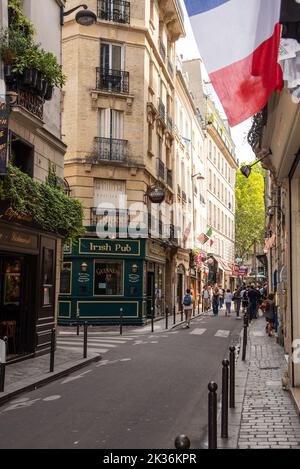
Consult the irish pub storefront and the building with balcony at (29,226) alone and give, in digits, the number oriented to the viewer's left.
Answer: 0

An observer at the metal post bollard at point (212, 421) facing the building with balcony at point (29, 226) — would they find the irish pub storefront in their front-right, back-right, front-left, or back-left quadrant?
front-right

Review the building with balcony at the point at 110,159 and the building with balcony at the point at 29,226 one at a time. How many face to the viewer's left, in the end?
0

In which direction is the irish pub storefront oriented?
toward the camera

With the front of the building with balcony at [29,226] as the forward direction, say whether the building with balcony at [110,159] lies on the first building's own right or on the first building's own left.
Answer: on the first building's own left

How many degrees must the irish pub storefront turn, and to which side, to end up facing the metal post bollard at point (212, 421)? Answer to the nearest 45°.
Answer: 0° — it already faces it

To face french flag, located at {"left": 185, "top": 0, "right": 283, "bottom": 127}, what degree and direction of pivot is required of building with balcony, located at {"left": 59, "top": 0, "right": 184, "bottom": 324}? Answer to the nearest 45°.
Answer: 0° — it already faces it

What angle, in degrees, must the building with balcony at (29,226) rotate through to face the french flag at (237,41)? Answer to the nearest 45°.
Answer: approximately 45° to its right

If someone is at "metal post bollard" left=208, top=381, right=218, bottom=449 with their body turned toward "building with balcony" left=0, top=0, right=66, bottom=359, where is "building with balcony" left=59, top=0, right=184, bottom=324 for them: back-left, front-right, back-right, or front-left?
front-right

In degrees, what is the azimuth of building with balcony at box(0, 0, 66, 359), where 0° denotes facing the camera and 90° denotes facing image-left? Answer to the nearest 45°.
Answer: approximately 315°

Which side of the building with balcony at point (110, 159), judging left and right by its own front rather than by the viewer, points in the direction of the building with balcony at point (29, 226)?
front

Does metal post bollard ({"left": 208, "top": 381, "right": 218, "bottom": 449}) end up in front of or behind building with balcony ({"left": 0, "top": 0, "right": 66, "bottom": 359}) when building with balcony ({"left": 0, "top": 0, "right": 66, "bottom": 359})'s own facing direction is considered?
in front

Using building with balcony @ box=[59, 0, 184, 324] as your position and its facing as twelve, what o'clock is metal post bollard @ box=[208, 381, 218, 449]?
The metal post bollard is roughly at 12 o'clock from the building with balcony.

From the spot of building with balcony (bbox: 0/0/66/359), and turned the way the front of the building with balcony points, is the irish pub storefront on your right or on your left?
on your left

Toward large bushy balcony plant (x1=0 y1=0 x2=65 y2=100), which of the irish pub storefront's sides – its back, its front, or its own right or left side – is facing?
front

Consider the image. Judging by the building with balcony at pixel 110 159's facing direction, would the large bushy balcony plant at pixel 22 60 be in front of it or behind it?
in front
